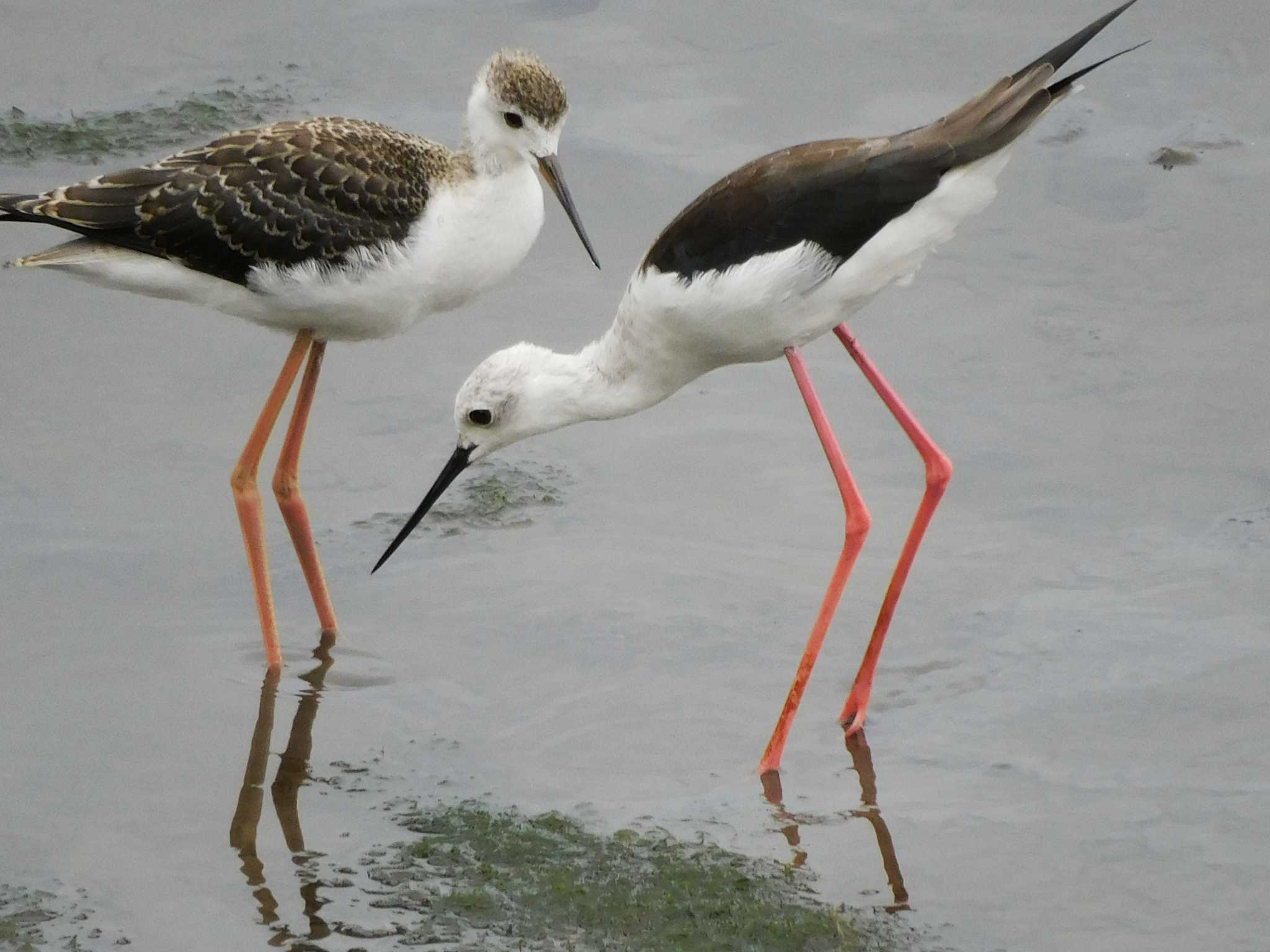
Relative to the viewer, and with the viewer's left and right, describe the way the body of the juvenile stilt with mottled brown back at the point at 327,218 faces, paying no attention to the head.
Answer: facing to the right of the viewer

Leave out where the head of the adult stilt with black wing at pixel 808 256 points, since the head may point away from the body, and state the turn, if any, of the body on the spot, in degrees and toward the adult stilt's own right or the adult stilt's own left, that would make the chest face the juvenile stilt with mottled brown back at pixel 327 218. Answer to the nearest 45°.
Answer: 0° — it already faces it

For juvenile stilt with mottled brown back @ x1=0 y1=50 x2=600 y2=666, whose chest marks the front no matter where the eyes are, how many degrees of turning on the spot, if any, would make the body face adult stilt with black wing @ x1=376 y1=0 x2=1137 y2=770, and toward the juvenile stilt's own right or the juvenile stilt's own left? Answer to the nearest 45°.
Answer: approximately 45° to the juvenile stilt's own right

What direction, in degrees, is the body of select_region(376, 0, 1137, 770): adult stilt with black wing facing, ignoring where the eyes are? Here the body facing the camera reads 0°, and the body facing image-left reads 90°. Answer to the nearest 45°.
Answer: approximately 90°

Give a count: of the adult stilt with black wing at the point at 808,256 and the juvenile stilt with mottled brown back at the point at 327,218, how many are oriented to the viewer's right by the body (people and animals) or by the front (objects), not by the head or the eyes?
1

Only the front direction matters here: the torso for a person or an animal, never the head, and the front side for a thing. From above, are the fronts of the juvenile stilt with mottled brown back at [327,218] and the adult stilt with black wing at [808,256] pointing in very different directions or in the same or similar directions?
very different directions
